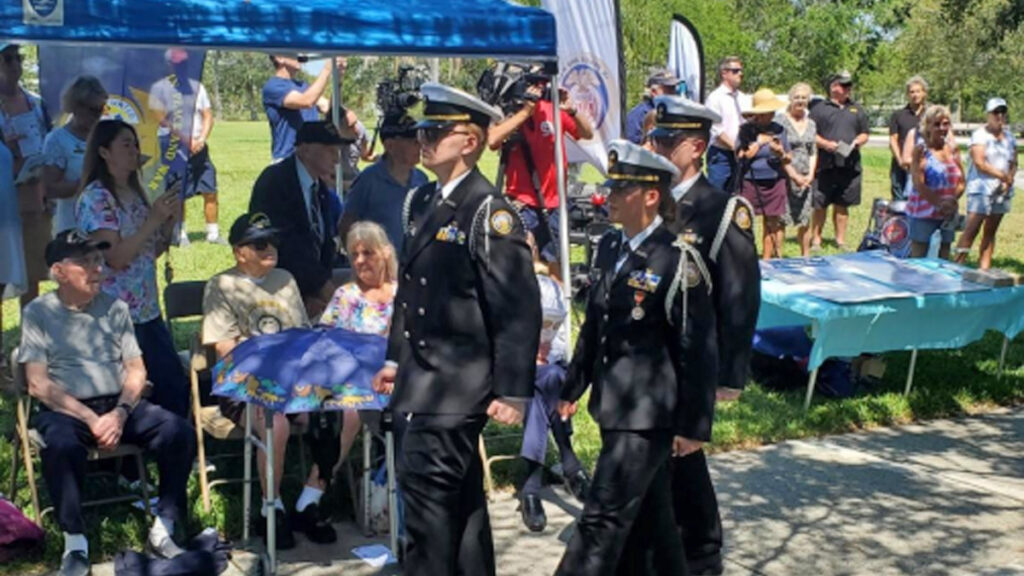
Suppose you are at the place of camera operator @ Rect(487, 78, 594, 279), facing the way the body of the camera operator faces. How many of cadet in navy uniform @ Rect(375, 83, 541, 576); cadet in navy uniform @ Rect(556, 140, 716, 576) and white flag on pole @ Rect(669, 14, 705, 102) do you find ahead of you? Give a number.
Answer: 2

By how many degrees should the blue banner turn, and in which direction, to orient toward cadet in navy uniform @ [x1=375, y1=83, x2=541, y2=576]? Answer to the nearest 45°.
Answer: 0° — it already faces them

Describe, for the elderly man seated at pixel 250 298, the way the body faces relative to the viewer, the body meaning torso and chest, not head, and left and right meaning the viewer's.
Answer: facing the viewer and to the right of the viewer

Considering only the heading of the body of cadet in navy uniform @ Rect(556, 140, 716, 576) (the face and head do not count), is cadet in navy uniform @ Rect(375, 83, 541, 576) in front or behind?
in front

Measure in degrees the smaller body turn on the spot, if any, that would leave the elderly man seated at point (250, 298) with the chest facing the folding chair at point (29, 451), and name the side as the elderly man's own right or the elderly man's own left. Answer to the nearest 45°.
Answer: approximately 135° to the elderly man's own right

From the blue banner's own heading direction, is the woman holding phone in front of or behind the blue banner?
in front

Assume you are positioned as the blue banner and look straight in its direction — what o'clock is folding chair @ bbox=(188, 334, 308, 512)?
The folding chair is roughly at 12 o'clock from the blue banner.

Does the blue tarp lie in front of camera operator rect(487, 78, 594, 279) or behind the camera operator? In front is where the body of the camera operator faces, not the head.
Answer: in front

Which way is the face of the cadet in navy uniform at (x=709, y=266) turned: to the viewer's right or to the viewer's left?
to the viewer's left

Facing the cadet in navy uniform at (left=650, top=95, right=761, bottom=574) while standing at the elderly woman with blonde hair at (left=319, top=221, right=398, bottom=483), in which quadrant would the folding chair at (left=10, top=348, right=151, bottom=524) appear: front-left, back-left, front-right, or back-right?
back-right

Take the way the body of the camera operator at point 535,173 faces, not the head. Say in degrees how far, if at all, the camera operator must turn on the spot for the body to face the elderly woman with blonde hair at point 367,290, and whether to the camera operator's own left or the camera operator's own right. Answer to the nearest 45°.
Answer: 0° — they already face them
